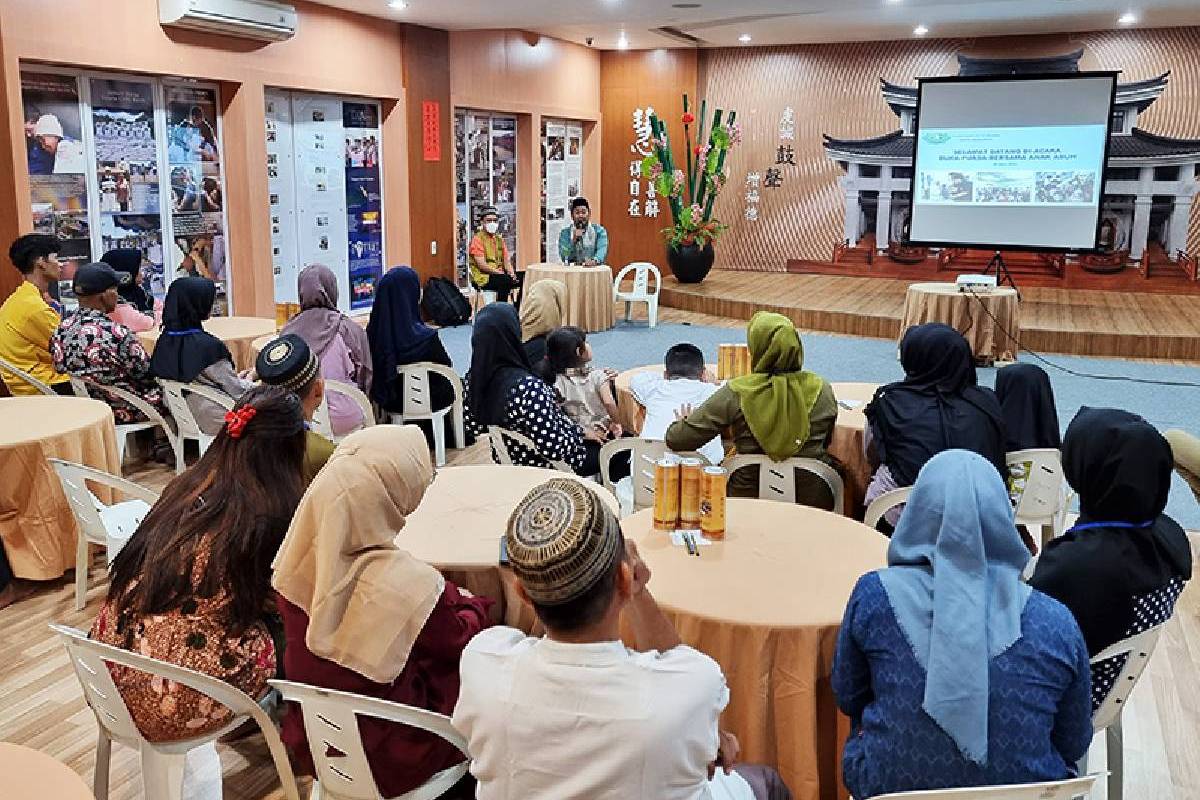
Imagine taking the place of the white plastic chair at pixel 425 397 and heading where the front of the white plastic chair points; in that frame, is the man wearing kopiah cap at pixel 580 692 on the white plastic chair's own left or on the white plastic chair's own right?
on the white plastic chair's own right

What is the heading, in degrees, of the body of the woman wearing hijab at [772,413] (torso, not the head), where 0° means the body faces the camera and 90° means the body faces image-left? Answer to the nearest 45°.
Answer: approximately 180°

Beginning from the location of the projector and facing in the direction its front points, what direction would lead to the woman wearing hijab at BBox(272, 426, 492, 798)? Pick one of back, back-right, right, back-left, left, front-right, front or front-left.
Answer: back

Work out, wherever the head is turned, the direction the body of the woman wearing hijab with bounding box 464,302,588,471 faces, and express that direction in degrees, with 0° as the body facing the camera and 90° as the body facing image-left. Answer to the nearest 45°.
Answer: approximately 225°

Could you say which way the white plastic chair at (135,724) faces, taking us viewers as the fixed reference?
facing away from the viewer and to the right of the viewer

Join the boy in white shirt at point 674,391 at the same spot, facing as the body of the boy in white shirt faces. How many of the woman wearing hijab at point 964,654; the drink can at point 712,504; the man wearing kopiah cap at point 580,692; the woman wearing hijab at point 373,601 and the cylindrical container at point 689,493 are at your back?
5

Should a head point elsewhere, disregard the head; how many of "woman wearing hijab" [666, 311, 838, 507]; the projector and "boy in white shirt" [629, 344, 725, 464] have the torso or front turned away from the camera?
3

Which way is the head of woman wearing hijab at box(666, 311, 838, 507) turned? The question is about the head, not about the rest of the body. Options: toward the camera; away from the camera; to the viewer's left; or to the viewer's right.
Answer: away from the camera

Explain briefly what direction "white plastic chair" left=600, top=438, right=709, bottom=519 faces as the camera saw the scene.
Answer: facing away from the viewer and to the right of the viewer

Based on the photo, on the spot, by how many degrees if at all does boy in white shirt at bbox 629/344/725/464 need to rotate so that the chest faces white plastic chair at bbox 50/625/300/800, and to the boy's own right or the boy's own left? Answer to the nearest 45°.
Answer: approximately 135° to the boy's own left

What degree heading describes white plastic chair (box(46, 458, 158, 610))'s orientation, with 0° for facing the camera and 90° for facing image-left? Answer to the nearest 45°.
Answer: approximately 225°

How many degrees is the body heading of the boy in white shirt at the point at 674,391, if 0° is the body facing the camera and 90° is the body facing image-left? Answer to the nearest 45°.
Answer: approximately 180°

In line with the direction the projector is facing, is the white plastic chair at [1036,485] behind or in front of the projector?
behind

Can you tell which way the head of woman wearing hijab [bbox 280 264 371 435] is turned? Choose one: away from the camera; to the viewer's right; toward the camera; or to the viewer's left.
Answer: away from the camera

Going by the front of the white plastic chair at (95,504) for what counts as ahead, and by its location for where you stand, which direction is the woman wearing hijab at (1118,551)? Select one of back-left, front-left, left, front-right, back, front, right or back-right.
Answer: right

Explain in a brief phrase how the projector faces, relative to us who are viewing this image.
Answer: facing away from the viewer

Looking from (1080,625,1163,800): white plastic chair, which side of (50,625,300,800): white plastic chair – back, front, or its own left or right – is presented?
right

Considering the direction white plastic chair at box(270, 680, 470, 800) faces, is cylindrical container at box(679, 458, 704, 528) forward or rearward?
forward

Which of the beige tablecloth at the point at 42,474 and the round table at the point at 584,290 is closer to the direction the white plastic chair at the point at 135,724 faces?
the round table
